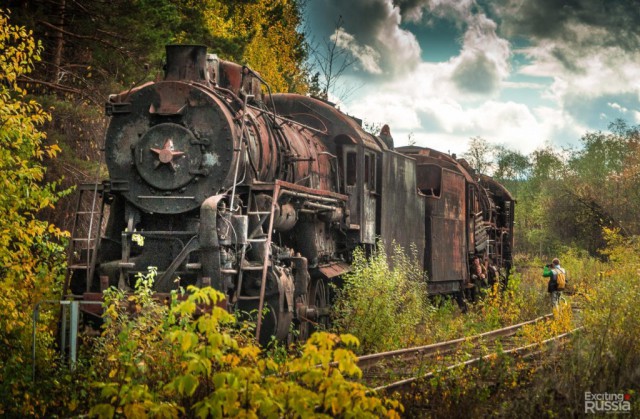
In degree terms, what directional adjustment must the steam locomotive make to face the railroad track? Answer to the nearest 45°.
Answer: approximately 135° to its left

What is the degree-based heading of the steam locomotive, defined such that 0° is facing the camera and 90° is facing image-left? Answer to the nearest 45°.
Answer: approximately 45°

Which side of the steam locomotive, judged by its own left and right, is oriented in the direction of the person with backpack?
back

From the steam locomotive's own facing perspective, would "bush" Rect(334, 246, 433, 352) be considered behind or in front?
behind
